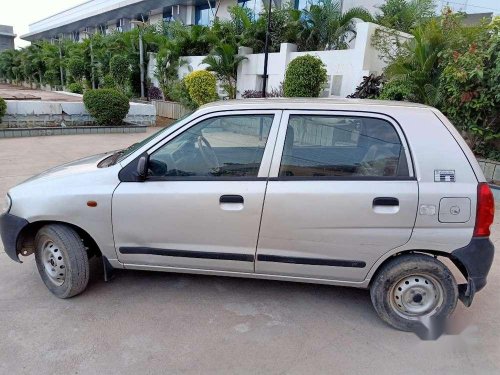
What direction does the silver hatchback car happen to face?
to the viewer's left

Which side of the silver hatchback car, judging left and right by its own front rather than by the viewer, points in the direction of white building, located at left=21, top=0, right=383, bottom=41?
right

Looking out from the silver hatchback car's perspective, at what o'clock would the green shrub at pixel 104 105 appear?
The green shrub is roughly at 2 o'clock from the silver hatchback car.

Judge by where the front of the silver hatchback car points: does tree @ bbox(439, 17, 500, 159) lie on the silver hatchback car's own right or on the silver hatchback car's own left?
on the silver hatchback car's own right

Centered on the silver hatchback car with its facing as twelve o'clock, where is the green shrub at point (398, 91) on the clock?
The green shrub is roughly at 4 o'clock from the silver hatchback car.

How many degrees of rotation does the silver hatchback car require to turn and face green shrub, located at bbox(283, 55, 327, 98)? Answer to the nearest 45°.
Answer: approximately 90° to its right

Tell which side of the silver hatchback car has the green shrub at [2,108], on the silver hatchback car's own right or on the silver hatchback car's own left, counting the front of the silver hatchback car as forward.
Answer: on the silver hatchback car's own right

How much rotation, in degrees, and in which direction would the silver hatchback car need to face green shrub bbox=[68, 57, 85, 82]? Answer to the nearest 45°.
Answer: approximately 45° to its right

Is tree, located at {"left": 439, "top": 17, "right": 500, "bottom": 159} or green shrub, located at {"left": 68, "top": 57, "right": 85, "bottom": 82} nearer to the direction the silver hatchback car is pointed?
the green shrub

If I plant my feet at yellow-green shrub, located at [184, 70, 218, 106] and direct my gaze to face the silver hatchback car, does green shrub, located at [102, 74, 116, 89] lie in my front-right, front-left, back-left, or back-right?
back-right

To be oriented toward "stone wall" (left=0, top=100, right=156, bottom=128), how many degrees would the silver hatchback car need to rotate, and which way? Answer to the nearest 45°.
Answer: approximately 45° to its right

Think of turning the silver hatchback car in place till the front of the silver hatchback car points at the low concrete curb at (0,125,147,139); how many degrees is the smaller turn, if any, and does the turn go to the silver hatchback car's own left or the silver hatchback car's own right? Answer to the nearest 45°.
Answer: approximately 45° to the silver hatchback car's own right
